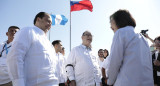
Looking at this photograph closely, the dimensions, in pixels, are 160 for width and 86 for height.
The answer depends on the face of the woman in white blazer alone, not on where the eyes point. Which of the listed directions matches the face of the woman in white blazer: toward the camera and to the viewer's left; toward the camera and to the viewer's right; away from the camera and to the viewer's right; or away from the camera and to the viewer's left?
away from the camera and to the viewer's left

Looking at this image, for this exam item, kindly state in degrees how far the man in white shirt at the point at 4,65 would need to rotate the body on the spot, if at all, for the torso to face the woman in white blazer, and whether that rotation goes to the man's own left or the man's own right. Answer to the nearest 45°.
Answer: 0° — they already face them

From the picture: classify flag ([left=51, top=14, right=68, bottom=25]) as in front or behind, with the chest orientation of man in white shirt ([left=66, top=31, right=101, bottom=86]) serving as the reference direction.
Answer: behind

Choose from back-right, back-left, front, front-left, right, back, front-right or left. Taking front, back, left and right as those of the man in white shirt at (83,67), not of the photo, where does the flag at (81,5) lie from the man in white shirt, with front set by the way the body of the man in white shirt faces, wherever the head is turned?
back-left

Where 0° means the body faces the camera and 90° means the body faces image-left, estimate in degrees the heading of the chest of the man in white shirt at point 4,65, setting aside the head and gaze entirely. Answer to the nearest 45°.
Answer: approximately 315°

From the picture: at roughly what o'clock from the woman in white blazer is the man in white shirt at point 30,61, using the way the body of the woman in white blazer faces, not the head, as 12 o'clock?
The man in white shirt is roughly at 10 o'clock from the woman in white blazer.

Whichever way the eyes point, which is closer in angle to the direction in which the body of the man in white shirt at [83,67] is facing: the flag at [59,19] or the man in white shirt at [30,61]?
the man in white shirt

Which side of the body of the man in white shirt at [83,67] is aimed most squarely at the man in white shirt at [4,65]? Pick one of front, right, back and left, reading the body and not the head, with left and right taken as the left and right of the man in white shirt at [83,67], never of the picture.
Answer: right

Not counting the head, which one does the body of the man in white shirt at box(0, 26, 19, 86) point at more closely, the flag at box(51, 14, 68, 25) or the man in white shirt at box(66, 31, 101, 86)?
the man in white shirt
